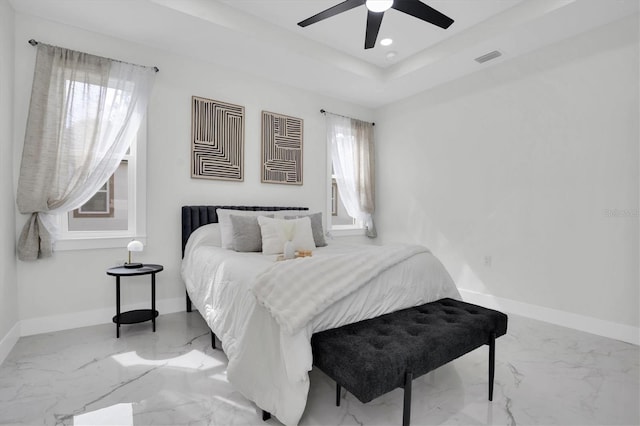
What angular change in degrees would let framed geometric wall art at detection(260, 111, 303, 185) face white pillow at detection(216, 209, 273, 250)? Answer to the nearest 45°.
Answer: approximately 90° to its right

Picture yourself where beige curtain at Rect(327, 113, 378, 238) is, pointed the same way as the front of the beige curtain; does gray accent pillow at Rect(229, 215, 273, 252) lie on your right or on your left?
on your right

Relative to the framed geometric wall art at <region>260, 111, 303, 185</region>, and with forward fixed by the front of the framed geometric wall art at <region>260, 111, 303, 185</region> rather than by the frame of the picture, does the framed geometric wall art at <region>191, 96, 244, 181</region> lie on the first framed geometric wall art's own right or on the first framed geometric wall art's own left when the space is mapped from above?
on the first framed geometric wall art's own right

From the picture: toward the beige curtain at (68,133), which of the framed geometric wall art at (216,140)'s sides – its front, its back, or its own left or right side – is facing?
right

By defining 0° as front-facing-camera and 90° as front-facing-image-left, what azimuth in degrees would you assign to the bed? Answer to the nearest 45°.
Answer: approximately 315°

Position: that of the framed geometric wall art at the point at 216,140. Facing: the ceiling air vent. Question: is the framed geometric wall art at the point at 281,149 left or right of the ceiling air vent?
left

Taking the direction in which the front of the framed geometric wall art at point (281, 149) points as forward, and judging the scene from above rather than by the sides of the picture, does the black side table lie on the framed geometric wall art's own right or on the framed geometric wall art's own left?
on the framed geometric wall art's own right

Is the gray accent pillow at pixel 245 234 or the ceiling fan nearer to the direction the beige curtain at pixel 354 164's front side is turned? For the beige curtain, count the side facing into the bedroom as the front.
the ceiling fan
